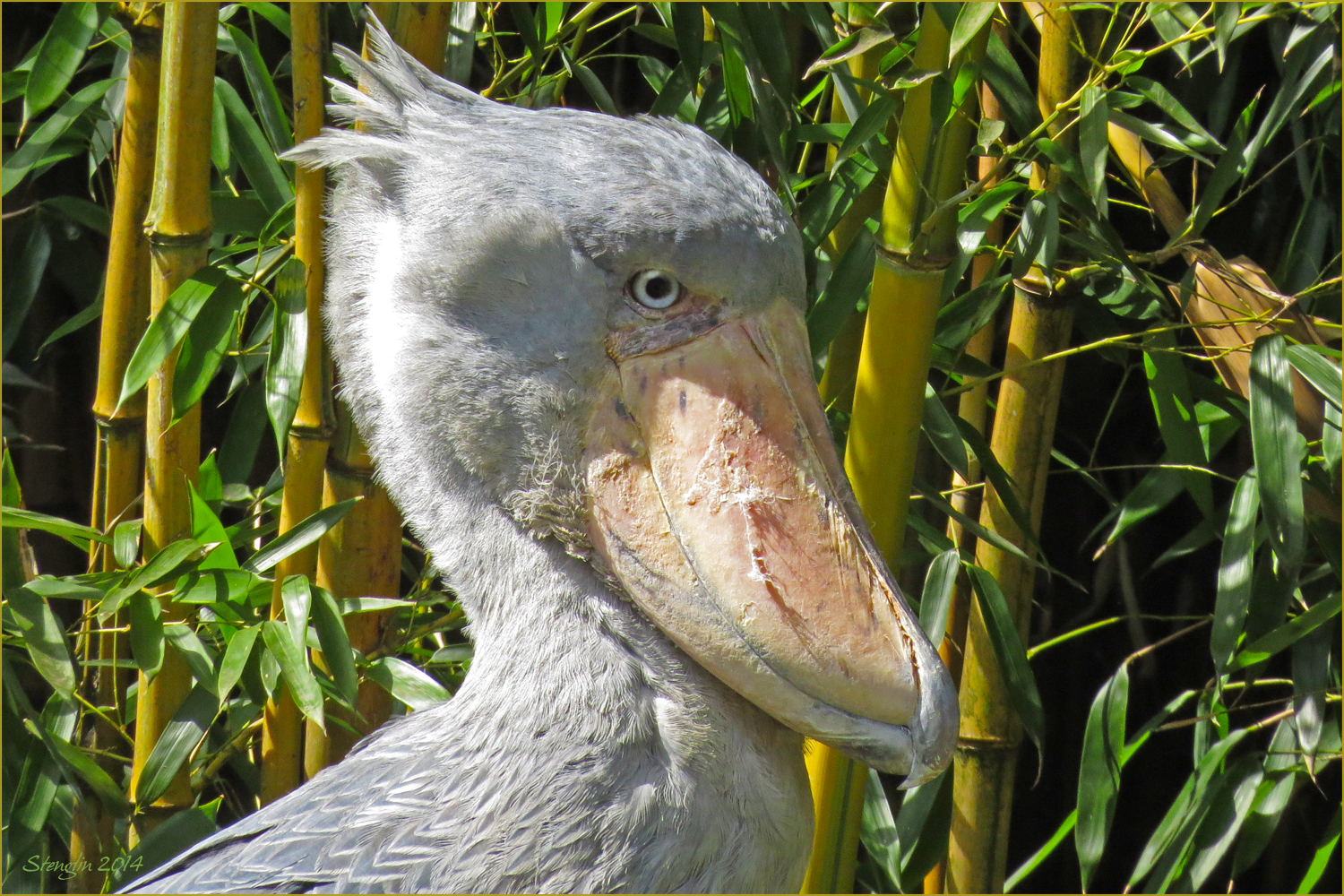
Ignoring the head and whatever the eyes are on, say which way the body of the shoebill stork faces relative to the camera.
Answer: to the viewer's right

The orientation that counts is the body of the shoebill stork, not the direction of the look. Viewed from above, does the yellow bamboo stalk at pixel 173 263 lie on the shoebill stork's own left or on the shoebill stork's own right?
on the shoebill stork's own left

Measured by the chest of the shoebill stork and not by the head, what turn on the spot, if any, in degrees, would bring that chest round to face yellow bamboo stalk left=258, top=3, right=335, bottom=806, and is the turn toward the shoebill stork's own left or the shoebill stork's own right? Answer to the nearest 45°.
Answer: approximately 135° to the shoebill stork's own left

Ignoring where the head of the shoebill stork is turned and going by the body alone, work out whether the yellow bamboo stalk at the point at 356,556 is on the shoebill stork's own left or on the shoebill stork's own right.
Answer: on the shoebill stork's own left

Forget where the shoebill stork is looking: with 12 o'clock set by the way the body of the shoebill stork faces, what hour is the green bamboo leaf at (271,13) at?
The green bamboo leaf is roughly at 8 o'clock from the shoebill stork.

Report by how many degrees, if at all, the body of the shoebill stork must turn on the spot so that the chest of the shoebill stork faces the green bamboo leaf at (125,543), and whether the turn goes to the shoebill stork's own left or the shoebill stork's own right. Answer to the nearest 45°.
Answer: approximately 135° to the shoebill stork's own left
